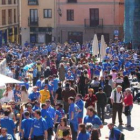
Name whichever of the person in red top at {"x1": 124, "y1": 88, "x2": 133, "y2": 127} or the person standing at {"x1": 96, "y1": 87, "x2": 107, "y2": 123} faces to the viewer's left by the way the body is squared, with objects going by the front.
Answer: the person in red top

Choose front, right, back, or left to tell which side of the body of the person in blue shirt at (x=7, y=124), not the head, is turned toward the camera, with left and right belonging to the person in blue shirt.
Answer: back

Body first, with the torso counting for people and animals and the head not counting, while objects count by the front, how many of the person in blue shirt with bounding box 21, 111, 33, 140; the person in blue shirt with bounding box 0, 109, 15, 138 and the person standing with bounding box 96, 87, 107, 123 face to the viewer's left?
0

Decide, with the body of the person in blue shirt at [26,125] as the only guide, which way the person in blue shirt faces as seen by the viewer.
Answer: away from the camera

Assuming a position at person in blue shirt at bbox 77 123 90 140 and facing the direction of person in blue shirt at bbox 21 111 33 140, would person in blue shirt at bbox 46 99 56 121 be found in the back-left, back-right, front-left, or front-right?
front-right

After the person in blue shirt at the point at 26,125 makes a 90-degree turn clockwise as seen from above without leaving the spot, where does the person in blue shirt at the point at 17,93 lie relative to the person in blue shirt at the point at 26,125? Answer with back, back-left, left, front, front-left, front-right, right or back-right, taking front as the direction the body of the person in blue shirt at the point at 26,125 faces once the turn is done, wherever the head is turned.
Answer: left
